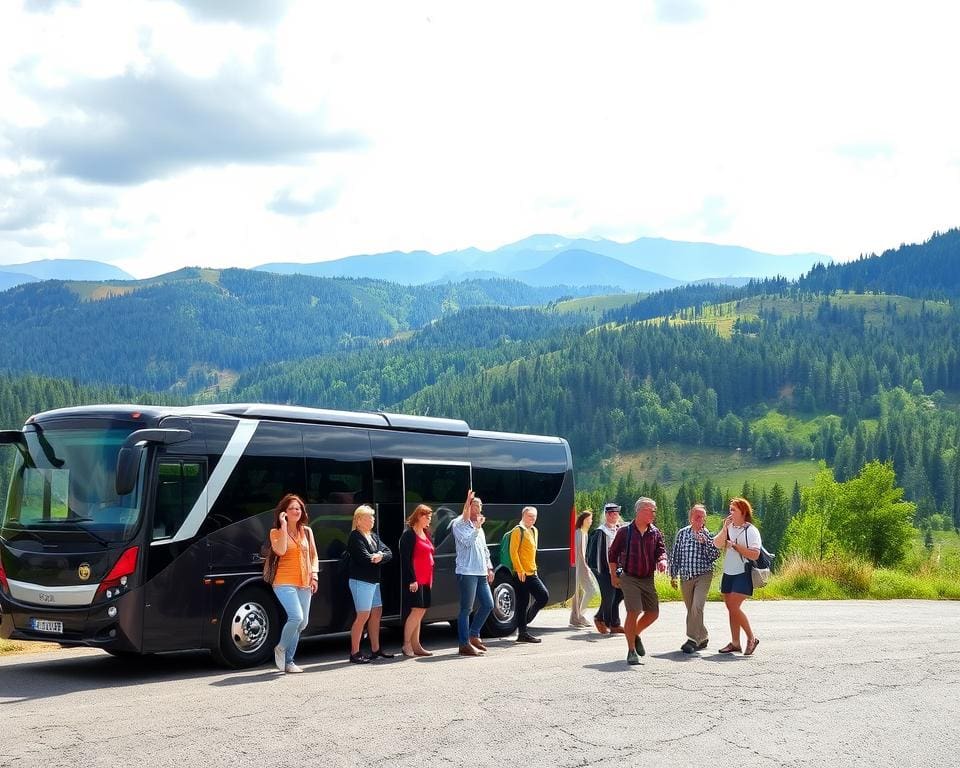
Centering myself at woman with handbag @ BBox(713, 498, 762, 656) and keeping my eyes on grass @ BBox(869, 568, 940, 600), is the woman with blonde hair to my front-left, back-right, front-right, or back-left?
back-left

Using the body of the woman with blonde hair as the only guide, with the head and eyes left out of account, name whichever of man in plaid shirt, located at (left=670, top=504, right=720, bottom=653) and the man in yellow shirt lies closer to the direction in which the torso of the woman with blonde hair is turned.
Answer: the man in plaid shirt

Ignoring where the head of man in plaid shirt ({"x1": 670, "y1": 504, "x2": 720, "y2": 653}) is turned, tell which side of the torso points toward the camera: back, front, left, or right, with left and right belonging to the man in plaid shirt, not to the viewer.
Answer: front

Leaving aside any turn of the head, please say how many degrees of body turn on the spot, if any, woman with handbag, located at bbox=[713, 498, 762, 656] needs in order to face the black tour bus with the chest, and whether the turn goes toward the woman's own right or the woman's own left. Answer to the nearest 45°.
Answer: approximately 45° to the woman's own right

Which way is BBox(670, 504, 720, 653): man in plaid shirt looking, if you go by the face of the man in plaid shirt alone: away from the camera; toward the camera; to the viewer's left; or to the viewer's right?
toward the camera

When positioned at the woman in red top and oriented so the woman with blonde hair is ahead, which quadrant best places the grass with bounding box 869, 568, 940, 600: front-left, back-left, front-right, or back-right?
back-right

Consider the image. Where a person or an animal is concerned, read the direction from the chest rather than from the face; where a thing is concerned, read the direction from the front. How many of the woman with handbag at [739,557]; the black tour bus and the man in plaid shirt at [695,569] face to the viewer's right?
0

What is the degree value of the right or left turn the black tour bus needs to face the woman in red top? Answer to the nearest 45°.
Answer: approximately 135° to its left

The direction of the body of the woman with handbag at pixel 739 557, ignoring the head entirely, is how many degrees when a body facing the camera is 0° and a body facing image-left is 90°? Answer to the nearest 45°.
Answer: approximately 45°

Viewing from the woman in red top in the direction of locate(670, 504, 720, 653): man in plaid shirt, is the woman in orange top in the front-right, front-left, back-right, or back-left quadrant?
back-right

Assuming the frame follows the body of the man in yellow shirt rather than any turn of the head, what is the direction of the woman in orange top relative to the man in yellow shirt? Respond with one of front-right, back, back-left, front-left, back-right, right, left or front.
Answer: right

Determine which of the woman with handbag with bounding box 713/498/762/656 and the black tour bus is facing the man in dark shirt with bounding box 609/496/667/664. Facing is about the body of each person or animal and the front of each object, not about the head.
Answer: the woman with handbag

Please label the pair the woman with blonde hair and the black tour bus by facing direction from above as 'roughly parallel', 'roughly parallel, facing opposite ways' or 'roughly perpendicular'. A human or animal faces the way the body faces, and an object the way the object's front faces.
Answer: roughly perpendicular

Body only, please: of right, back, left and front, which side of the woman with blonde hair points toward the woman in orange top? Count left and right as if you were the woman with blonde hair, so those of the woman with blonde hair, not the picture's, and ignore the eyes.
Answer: right

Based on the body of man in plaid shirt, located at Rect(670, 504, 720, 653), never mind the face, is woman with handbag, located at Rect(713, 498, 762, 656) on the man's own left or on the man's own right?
on the man's own left
